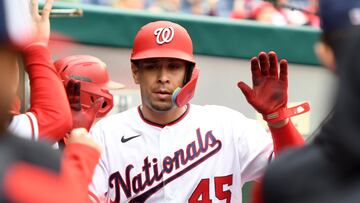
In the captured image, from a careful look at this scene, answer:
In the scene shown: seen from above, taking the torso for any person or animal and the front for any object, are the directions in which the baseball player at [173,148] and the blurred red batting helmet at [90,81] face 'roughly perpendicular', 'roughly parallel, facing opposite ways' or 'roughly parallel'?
roughly perpendicular

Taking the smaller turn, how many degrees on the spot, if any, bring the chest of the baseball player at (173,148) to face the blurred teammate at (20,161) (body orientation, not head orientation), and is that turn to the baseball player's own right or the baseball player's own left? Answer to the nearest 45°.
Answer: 0° — they already face them

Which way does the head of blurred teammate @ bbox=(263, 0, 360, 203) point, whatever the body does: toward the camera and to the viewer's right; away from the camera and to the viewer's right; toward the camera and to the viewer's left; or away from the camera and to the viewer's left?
away from the camera and to the viewer's left

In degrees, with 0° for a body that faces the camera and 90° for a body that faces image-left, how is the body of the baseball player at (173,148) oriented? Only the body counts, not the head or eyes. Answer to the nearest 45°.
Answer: approximately 0°
